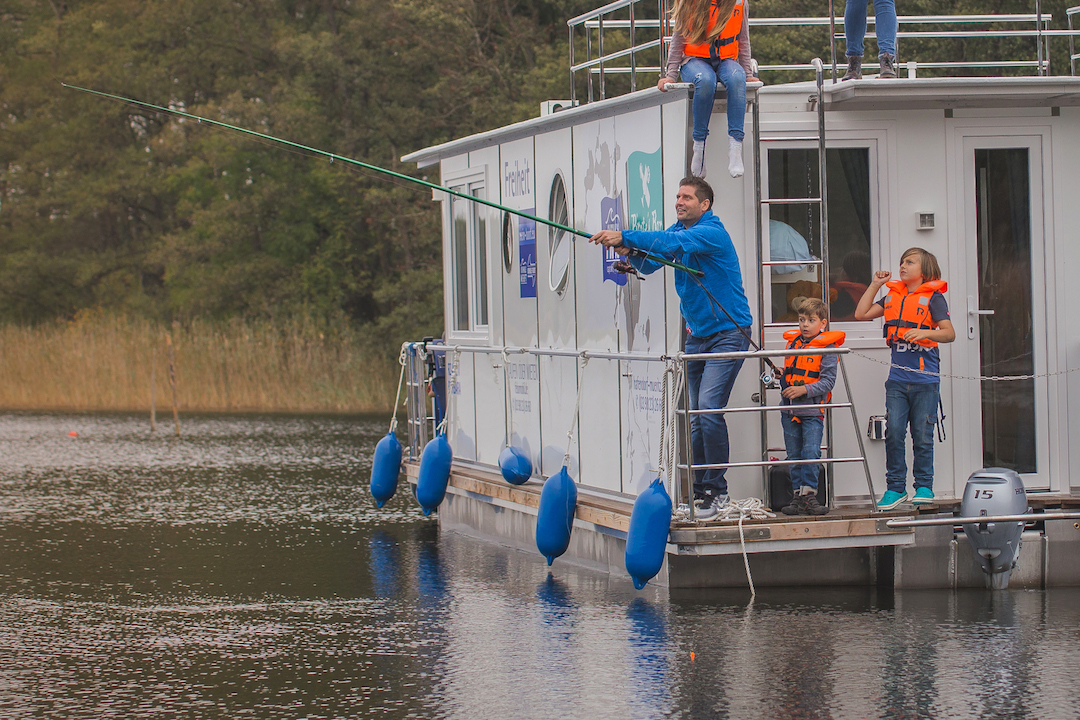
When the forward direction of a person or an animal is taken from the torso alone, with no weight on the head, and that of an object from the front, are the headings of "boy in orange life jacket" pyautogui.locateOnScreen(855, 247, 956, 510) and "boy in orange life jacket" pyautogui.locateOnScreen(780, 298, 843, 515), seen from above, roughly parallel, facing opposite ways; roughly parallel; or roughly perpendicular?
roughly parallel

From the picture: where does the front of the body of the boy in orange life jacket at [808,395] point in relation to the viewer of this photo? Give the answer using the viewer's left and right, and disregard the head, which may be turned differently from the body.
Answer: facing the viewer and to the left of the viewer

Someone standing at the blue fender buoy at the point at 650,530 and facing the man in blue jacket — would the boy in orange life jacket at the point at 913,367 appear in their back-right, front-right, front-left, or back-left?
front-right

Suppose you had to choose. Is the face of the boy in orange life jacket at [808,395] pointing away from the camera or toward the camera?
toward the camera

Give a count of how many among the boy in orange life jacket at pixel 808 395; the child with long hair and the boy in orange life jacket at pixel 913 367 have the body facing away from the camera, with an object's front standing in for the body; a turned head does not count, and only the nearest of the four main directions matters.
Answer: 0

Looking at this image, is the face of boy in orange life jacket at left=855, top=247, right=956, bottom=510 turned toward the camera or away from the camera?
toward the camera

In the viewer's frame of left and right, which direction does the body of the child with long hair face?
facing the viewer

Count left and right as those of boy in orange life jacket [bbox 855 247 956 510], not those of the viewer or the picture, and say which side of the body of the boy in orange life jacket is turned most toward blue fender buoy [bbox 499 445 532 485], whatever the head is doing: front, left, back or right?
right

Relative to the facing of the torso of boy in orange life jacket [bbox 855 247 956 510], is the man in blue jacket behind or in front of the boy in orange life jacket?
in front

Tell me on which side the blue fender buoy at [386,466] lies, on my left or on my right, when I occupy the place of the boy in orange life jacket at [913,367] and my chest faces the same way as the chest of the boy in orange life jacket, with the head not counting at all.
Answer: on my right
